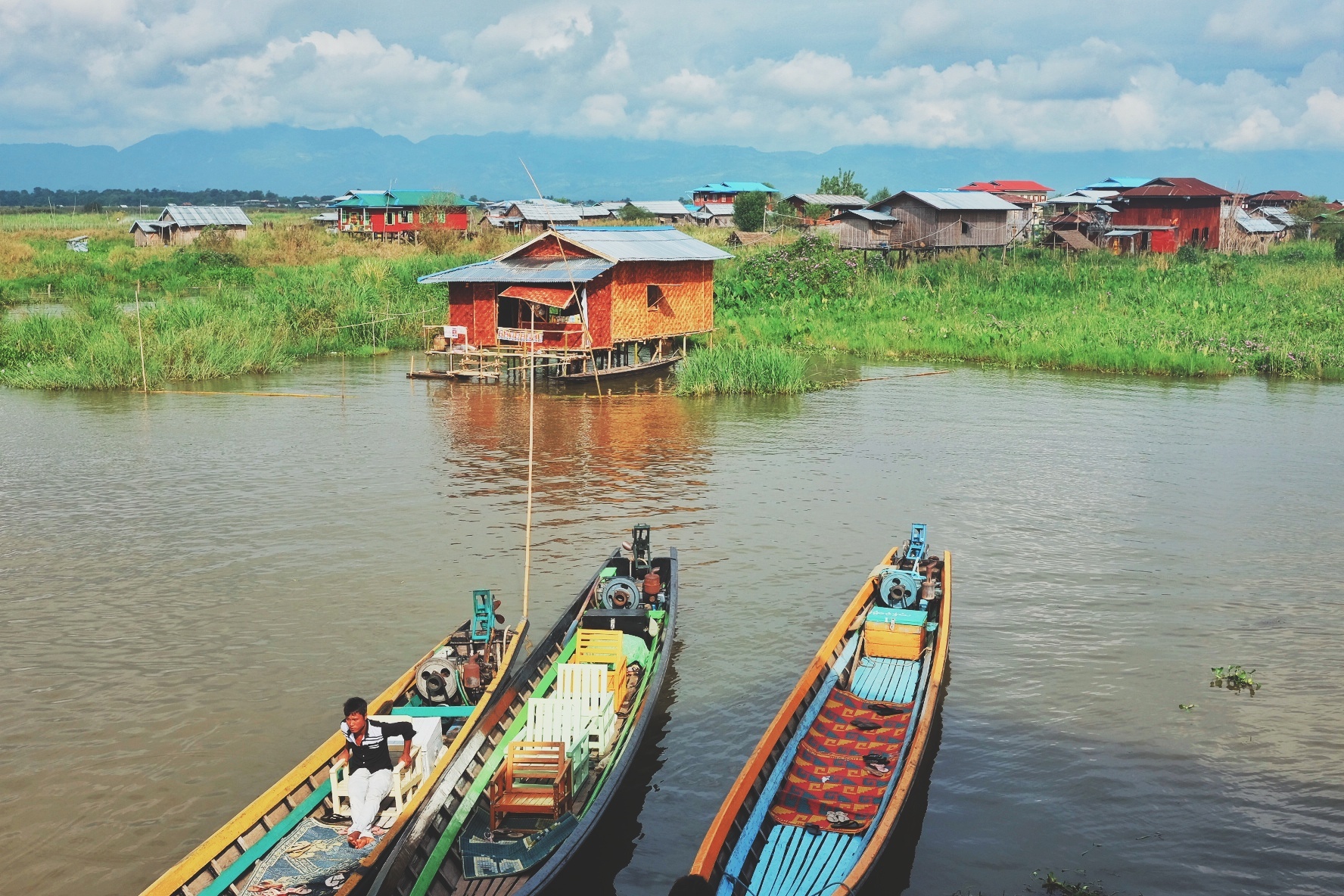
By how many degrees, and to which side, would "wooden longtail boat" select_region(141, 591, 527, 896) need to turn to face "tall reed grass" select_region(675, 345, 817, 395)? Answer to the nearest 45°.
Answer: approximately 180°

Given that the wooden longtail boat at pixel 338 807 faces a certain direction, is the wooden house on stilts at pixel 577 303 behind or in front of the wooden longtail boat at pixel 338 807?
behind

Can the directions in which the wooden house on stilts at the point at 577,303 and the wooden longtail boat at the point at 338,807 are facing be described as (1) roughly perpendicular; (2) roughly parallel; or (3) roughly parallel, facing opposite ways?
roughly parallel

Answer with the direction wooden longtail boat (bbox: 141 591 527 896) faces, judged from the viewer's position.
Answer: facing the viewer and to the left of the viewer

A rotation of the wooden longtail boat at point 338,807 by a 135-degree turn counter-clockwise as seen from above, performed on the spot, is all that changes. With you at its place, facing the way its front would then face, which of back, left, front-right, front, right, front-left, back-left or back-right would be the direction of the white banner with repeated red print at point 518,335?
left

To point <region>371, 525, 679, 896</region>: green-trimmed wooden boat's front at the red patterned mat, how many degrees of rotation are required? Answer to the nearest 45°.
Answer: approximately 135° to its left

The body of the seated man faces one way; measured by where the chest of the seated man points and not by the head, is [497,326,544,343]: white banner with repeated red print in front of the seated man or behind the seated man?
behind

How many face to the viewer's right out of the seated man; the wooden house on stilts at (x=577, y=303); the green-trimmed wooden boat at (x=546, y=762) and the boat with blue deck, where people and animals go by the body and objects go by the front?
0

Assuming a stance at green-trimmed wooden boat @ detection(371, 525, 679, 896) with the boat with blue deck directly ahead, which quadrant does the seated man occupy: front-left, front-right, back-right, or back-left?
back-right

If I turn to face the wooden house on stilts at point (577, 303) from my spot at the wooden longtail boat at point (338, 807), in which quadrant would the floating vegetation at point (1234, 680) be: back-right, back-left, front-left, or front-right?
front-right

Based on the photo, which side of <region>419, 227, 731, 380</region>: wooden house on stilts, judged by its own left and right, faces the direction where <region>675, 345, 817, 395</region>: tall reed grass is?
left

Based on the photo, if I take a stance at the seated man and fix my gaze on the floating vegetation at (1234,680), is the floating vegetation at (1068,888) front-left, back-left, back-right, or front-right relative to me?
front-right
